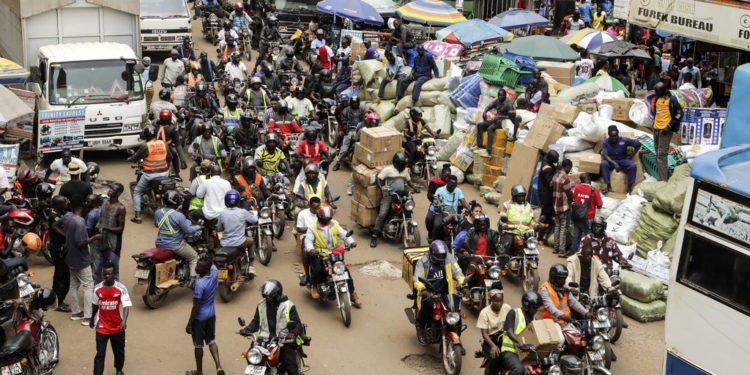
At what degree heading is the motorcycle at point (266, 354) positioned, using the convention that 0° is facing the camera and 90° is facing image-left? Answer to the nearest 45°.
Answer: approximately 45°

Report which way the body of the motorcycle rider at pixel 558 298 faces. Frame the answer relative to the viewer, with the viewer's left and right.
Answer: facing the viewer and to the right of the viewer

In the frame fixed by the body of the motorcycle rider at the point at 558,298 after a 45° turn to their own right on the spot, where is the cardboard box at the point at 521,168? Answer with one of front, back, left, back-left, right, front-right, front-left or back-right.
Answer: back

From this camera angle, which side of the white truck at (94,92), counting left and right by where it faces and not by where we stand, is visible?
front

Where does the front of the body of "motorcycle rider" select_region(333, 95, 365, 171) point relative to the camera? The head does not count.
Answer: toward the camera

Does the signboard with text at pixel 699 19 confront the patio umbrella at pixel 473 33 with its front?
no

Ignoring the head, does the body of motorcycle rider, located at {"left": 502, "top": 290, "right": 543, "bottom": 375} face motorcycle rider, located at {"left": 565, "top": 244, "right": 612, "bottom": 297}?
no

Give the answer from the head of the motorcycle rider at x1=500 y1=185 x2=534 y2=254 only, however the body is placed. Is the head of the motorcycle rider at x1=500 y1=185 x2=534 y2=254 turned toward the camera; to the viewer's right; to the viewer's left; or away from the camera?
toward the camera

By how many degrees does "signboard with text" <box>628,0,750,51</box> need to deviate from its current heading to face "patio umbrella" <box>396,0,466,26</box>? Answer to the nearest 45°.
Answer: approximately 90° to its right

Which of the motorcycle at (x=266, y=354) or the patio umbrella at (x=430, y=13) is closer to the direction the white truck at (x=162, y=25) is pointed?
the motorcycle

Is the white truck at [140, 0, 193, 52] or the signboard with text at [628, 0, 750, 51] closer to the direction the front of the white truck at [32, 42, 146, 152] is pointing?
the signboard with text

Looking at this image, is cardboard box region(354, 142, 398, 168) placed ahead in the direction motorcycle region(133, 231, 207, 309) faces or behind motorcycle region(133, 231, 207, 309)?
ahead

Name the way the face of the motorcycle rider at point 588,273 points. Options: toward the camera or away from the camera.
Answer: toward the camera

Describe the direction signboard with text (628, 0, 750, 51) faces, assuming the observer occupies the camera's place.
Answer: facing the viewer and to the left of the viewer

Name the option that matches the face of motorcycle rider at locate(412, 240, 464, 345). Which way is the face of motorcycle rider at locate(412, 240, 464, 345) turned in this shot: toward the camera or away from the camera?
toward the camera

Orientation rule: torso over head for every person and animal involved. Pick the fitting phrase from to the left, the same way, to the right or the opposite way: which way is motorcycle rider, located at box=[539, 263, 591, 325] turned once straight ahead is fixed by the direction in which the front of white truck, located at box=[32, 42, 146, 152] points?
the same way
